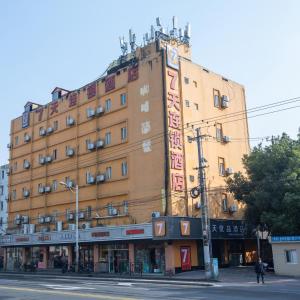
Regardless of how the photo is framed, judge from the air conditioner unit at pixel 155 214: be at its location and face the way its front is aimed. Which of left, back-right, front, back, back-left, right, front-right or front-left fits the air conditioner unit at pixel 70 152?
right

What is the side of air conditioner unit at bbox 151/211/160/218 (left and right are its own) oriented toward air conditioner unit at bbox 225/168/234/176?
back

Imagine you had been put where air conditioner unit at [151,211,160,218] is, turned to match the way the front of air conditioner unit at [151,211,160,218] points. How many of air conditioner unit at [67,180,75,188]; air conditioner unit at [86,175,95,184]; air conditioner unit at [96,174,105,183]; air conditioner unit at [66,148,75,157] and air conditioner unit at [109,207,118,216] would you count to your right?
5

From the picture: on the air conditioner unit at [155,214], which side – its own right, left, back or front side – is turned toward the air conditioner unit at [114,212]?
right

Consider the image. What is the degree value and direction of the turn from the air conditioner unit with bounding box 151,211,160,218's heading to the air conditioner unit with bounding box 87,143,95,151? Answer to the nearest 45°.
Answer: approximately 90° to its right

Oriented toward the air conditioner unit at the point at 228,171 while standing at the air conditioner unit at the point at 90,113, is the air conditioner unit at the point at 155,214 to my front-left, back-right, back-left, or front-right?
front-right
